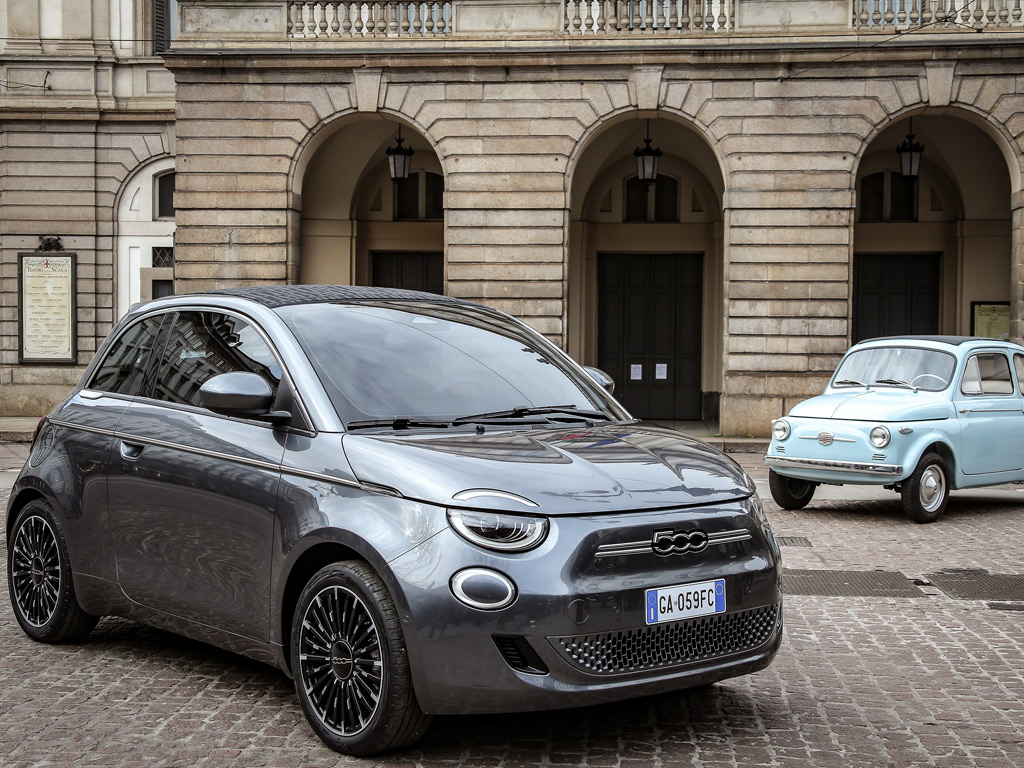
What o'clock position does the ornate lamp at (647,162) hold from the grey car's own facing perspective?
The ornate lamp is roughly at 8 o'clock from the grey car.

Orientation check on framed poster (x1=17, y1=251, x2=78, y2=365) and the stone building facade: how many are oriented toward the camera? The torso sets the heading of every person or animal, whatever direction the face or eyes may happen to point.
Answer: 2

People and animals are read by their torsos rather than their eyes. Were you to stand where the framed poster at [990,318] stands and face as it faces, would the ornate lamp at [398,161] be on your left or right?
on your right

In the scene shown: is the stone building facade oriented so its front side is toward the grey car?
yes

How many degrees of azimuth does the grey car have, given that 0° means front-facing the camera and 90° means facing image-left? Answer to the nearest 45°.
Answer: approximately 315°

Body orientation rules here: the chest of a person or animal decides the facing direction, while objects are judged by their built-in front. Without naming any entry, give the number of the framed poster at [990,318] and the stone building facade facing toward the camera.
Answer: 2

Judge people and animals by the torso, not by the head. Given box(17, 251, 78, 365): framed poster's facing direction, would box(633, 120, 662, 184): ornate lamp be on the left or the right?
on its left

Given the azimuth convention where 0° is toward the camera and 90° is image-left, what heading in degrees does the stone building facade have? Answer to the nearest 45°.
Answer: approximately 0°

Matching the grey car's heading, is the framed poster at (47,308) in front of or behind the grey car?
behind

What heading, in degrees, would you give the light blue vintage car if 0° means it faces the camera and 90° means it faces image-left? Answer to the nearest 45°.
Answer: approximately 45°
